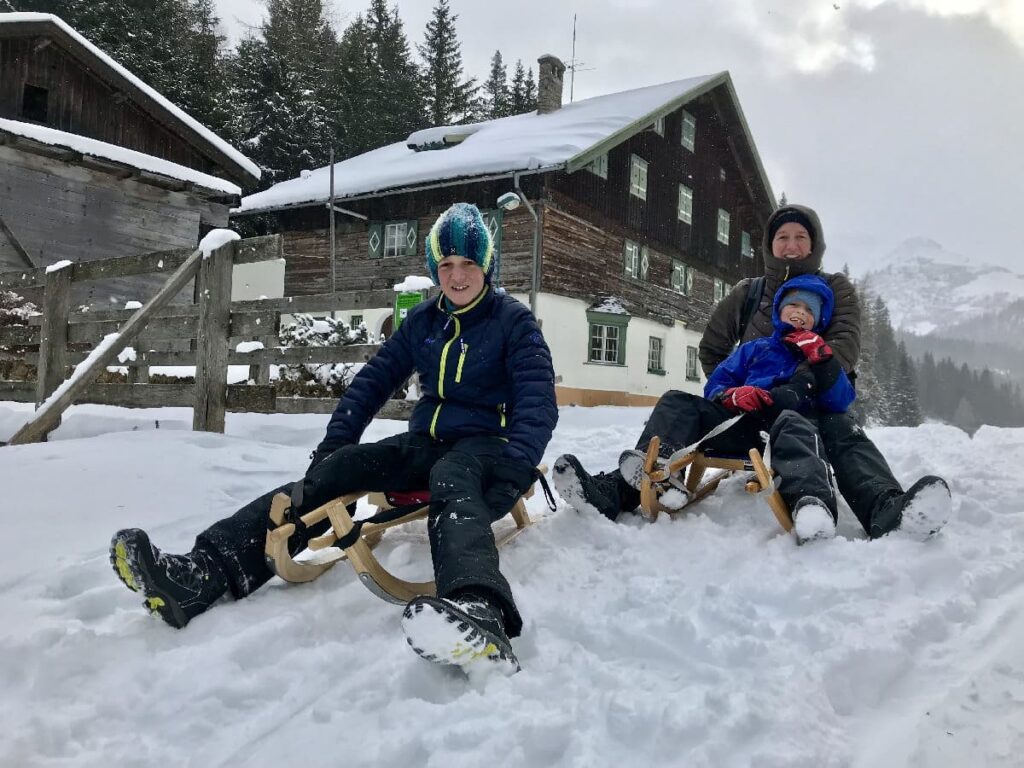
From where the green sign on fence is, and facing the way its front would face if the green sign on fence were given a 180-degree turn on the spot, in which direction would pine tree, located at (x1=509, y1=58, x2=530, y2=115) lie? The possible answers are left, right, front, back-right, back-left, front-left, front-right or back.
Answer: front

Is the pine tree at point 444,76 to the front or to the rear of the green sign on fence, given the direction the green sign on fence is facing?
to the rear

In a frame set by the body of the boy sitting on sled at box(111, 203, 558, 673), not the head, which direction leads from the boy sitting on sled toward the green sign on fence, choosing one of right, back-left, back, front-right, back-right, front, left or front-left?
back-right

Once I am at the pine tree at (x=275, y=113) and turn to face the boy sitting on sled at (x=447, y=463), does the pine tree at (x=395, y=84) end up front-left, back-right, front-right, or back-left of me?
back-left

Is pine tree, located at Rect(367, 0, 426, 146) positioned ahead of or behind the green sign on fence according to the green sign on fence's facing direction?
behind

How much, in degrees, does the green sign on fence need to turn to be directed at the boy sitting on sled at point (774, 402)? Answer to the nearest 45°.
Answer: approximately 45° to its left
